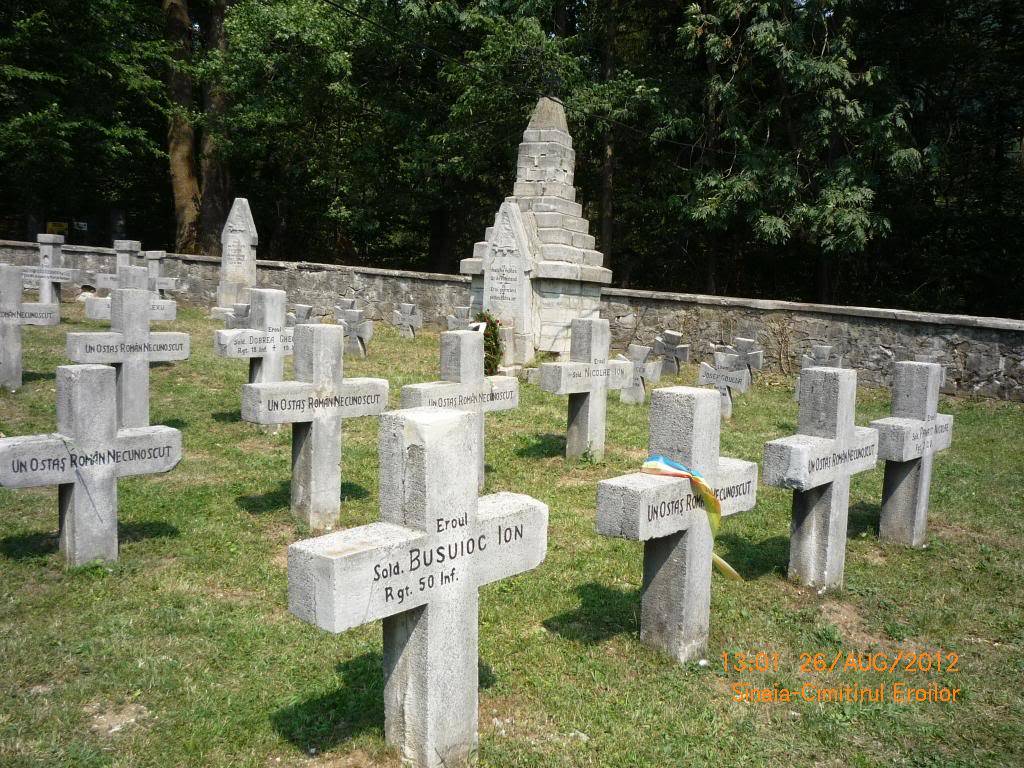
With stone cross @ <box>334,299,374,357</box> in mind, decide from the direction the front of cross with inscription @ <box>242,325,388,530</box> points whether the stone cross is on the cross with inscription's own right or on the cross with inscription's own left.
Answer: on the cross with inscription's own left

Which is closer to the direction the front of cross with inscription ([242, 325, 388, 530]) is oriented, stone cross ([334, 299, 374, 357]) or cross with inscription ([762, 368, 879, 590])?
the cross with inscription

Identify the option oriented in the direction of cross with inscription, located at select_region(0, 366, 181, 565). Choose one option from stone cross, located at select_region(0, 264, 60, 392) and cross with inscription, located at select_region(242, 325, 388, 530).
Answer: the stone cross

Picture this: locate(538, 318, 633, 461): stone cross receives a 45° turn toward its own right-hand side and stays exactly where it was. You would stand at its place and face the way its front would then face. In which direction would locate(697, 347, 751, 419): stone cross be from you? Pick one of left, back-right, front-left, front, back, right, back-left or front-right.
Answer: back-left

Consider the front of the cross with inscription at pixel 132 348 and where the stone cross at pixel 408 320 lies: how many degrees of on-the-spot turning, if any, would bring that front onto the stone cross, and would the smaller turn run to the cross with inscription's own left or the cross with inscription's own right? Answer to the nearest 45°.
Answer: approximately 135° to the cross with inscription's own left

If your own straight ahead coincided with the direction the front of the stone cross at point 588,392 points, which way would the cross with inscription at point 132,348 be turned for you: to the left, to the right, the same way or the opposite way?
the same way

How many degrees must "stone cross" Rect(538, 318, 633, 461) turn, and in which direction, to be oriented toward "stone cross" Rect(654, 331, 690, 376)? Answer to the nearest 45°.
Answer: approximately 135° to its left

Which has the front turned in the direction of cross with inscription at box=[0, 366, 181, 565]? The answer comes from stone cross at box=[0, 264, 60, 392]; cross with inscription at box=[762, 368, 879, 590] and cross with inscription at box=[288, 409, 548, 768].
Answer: the stone cross

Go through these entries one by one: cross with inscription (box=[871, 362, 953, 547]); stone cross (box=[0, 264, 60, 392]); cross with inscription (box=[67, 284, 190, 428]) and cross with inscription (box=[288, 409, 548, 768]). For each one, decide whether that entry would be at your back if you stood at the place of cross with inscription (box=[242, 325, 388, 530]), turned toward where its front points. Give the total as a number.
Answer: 2

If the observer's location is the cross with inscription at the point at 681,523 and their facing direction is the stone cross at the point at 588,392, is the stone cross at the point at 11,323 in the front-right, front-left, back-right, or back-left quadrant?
front-left

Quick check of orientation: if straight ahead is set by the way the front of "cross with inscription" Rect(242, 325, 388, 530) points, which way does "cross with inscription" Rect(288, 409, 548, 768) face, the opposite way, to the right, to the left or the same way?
the same way

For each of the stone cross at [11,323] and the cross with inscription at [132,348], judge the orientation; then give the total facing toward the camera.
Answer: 2

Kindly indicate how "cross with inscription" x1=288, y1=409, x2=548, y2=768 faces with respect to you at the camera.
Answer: facing the viewer and to the right of the viewer

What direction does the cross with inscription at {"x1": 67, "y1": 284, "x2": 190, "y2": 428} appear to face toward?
toward the camera

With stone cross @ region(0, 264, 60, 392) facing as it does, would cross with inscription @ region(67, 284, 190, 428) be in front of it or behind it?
in front

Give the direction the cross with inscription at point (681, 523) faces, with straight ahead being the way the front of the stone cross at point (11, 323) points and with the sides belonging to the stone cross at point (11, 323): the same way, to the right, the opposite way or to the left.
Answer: the same way

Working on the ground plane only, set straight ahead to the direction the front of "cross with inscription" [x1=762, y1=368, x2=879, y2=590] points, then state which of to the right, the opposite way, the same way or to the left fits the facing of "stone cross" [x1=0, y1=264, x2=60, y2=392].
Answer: the same way

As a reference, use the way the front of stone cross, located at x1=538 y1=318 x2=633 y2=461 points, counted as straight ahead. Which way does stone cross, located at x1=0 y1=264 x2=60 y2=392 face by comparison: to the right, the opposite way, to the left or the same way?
the same way
